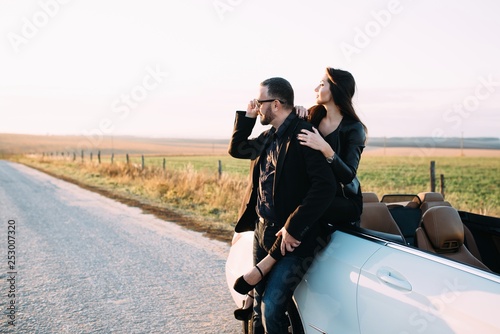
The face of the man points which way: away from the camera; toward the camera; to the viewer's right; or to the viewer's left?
to the viewer's left

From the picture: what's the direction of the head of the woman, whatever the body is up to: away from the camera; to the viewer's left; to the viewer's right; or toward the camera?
to the viewer's left

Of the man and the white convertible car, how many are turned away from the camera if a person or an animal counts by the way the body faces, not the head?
0

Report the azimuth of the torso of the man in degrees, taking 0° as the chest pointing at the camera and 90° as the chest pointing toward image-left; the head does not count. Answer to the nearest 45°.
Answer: approximately 45°

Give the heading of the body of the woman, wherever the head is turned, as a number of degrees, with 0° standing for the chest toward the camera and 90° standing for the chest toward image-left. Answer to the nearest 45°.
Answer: approximately 45°
